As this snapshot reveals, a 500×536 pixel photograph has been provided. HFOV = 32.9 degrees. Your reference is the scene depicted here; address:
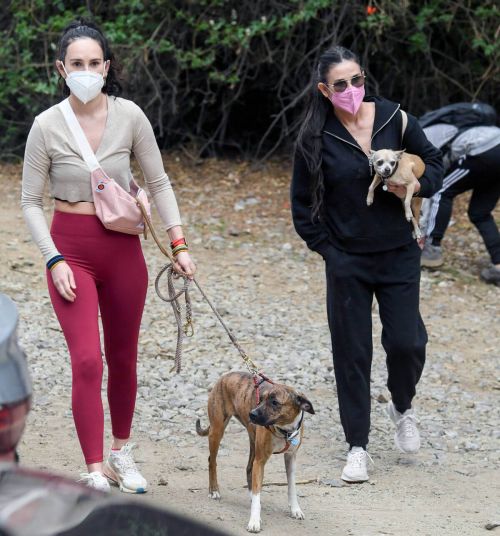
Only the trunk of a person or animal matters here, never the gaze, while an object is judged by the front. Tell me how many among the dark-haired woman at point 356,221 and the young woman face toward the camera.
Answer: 2

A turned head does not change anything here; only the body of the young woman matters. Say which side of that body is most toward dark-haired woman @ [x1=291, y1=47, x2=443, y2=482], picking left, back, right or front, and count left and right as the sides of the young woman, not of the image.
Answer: left

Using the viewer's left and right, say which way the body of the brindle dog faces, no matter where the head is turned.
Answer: facing the viewer and to the right of the viewer

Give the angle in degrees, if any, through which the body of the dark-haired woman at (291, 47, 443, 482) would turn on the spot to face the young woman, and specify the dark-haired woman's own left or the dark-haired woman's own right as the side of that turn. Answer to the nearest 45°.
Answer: approximately 45° to the dark-haired woman's own right

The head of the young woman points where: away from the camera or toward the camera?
toward the camera

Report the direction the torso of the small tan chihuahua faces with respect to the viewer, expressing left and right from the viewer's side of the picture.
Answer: facing the viewer and to the left of the viewer

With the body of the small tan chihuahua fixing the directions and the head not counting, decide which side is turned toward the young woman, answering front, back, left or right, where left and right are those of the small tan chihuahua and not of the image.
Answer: front

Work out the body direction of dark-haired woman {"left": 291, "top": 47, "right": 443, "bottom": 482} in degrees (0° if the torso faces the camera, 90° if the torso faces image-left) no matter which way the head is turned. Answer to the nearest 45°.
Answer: approximately 0°

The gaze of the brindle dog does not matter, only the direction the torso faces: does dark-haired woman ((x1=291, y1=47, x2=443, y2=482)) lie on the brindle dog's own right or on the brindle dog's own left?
on the brindle dog's own left

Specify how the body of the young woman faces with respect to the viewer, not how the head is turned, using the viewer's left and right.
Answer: facing the viewer

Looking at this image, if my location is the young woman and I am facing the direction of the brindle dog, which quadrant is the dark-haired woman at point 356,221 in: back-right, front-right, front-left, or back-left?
front-left
